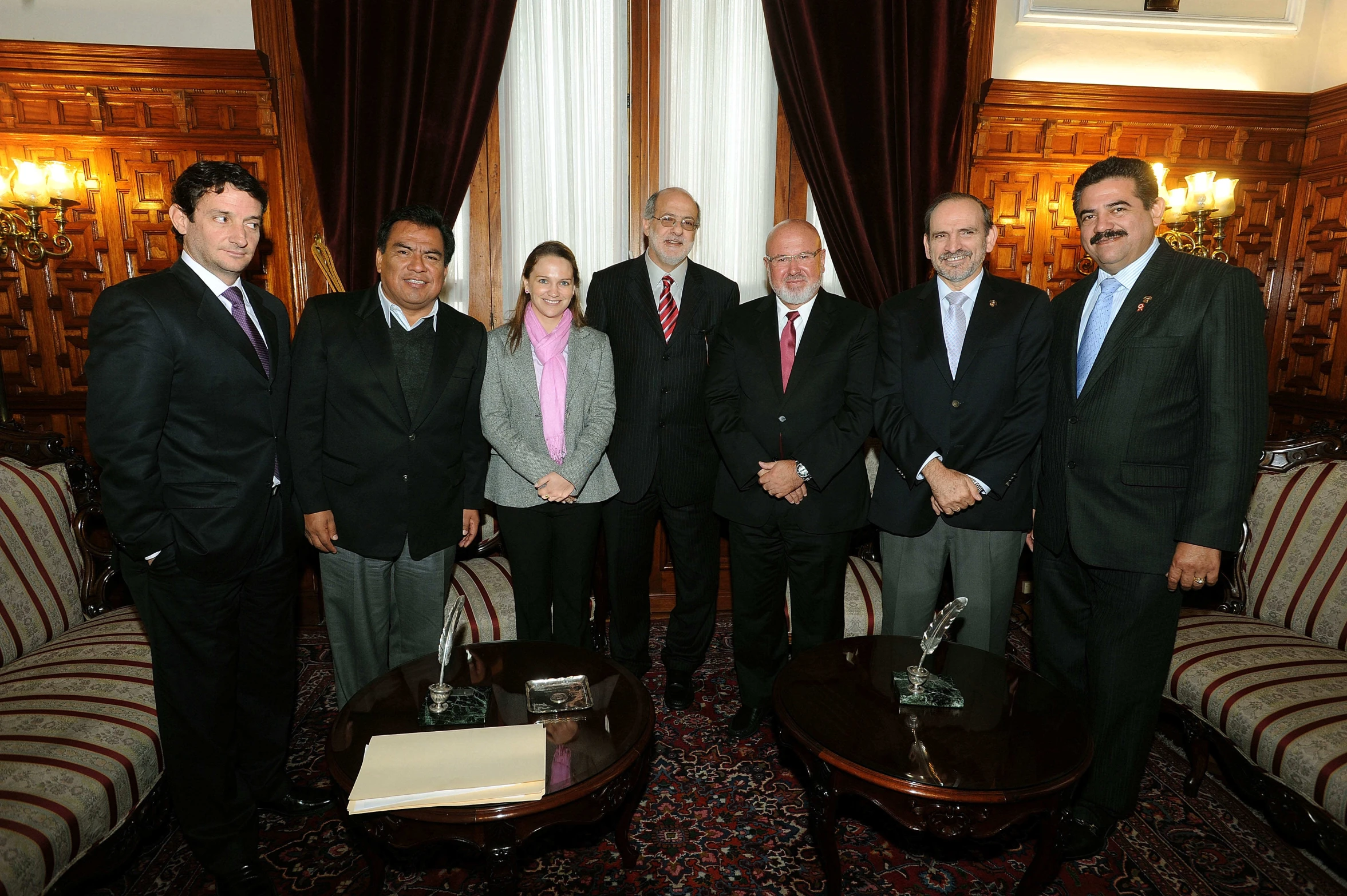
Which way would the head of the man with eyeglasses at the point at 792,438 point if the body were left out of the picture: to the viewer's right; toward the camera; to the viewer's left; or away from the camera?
toward the camera

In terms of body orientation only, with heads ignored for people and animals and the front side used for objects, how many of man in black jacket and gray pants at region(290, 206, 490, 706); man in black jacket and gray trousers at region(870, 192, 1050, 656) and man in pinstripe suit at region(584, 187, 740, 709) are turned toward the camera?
3

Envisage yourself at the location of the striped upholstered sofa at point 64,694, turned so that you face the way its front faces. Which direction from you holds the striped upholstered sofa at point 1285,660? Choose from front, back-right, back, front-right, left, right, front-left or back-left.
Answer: front

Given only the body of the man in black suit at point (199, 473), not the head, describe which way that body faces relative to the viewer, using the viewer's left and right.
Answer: facing the viewer and to the right of the viewer

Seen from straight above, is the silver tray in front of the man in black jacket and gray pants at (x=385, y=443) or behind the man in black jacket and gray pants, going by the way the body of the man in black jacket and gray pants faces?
in front

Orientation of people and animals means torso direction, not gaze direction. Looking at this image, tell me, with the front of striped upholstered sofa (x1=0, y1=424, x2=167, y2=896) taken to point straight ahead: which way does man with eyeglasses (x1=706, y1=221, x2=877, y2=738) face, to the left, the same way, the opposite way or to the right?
to the right

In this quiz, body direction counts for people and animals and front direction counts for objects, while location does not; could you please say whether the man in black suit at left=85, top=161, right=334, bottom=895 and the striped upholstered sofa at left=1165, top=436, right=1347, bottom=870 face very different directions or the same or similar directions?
very different directions

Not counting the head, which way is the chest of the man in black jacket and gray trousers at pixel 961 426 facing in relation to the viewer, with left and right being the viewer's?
facing the viewer

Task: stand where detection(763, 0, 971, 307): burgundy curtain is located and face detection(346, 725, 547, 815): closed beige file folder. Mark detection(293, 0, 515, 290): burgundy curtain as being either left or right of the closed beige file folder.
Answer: right

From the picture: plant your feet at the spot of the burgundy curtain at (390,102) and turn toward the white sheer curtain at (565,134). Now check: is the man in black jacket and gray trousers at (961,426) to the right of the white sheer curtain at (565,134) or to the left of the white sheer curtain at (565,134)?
right

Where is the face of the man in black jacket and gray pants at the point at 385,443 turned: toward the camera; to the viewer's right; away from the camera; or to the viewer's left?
toward the camera

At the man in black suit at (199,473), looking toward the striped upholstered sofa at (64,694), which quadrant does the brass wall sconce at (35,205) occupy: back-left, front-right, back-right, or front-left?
front-right

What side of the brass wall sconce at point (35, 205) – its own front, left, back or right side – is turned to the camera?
front

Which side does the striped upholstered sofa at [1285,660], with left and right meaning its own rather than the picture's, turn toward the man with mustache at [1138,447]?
front

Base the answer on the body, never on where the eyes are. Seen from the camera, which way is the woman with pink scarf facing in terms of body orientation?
toward the camera

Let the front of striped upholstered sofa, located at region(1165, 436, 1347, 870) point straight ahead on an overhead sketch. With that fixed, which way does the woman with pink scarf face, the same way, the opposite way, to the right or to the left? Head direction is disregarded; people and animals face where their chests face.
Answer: to the left
